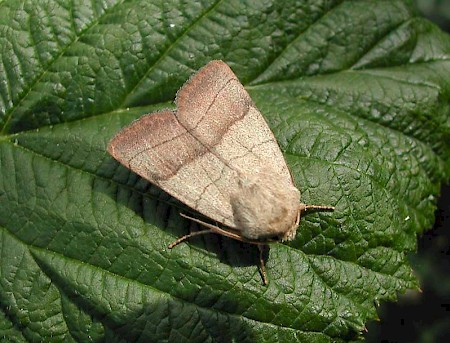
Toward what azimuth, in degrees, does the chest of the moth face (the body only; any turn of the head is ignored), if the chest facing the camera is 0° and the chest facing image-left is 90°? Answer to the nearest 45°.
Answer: approximately 315°
